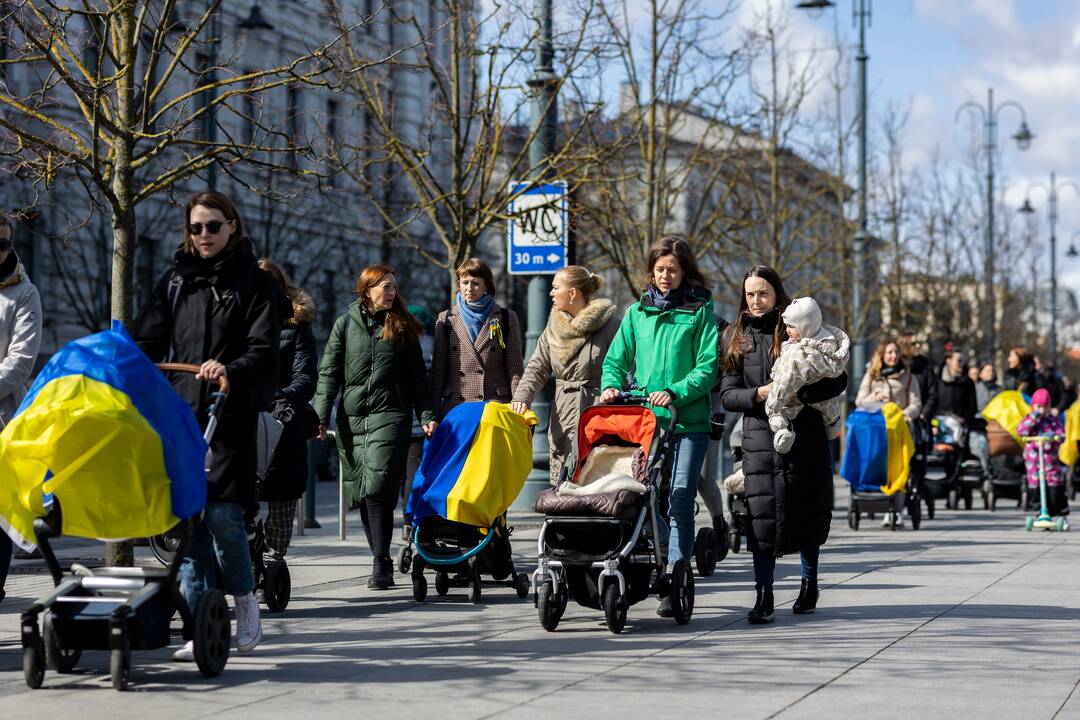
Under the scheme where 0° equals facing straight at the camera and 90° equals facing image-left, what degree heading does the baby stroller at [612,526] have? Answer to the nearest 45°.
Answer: approximately 45°

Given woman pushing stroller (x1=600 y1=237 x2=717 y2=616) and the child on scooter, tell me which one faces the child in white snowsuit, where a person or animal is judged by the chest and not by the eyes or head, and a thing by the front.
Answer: the child on scooter

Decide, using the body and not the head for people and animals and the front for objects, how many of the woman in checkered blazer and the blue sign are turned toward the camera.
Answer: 2

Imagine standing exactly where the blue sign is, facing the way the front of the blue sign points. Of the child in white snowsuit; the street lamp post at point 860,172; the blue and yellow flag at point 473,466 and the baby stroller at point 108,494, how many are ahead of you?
3

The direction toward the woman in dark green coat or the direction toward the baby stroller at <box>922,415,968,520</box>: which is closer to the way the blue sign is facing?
the woman in dark green coat

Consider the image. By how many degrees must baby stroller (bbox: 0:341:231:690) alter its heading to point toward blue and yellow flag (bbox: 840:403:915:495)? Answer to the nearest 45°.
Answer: approximately 180°
